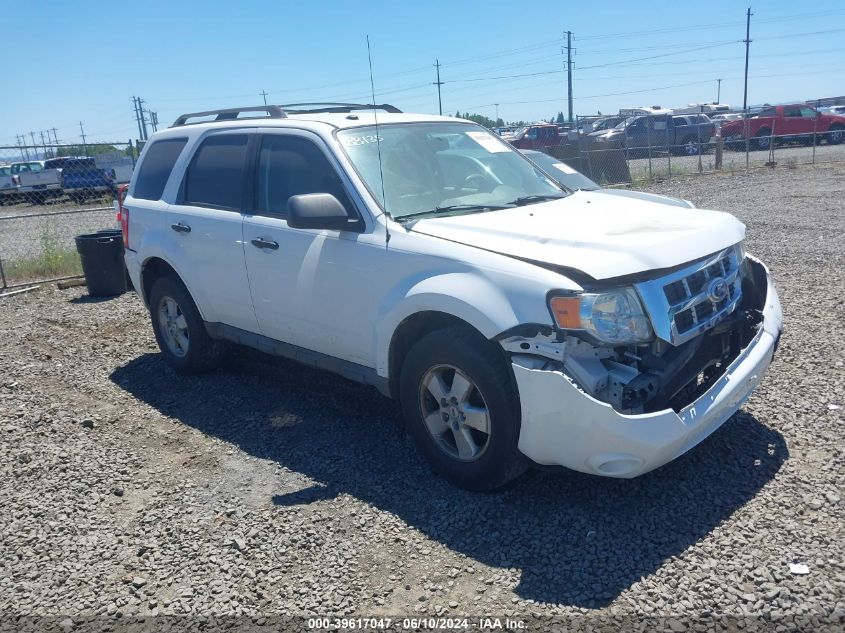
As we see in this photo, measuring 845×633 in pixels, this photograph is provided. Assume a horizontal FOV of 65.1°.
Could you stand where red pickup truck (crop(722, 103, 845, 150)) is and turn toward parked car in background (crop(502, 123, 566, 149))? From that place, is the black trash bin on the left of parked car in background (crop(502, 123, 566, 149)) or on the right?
left

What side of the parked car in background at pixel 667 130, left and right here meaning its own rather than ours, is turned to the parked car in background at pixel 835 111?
back

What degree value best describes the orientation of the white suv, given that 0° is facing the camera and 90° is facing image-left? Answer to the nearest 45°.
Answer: approximately 315°

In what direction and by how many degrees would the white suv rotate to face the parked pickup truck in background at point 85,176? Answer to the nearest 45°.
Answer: approximately 180°

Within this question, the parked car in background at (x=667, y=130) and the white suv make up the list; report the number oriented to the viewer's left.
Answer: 1

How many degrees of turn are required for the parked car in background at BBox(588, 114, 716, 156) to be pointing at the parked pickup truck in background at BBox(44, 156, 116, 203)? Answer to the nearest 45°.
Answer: approximately 45° to its left

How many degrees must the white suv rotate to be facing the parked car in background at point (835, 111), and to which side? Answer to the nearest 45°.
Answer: approximately 90° to its left

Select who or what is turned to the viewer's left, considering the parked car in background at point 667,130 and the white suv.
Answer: the parked car in background

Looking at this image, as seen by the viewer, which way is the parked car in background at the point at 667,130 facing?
to the viewer's left

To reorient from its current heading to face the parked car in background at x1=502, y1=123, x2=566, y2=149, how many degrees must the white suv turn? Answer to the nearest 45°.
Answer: approximately 135° to its left

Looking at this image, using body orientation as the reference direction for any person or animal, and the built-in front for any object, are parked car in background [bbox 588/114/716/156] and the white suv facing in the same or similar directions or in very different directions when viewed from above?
very different directions

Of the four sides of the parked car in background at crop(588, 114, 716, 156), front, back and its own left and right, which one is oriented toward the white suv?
left
